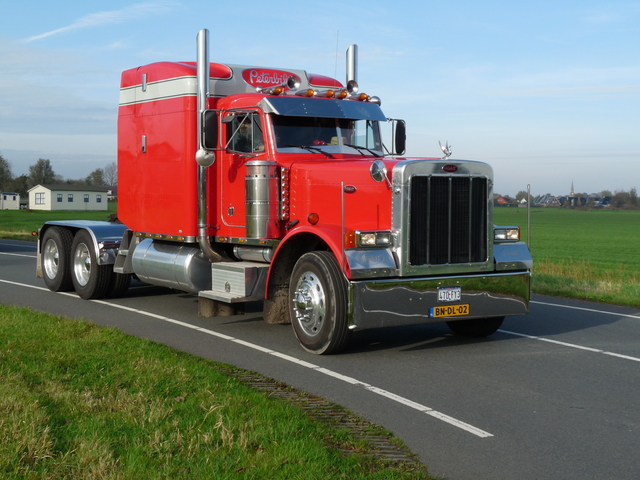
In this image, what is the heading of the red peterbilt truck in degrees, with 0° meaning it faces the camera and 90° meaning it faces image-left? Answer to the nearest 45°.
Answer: approximately 315°
